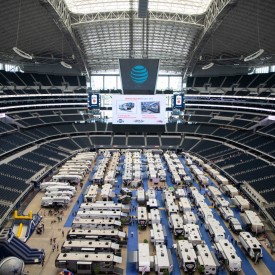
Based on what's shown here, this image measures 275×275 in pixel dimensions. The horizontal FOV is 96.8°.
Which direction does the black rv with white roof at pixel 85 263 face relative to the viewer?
to the viewer's right

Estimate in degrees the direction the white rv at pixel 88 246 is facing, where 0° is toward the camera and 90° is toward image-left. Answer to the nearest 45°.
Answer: approximately 270°

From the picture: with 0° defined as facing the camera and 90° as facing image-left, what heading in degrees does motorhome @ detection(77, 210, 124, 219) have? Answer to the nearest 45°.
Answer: approximately 270°

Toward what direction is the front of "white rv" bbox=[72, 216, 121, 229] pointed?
to the viewer's right

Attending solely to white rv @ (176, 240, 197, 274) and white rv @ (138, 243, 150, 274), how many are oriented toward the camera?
2

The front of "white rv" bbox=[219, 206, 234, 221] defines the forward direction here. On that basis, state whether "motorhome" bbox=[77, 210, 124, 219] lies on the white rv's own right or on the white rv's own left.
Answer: on the white rv's own right
